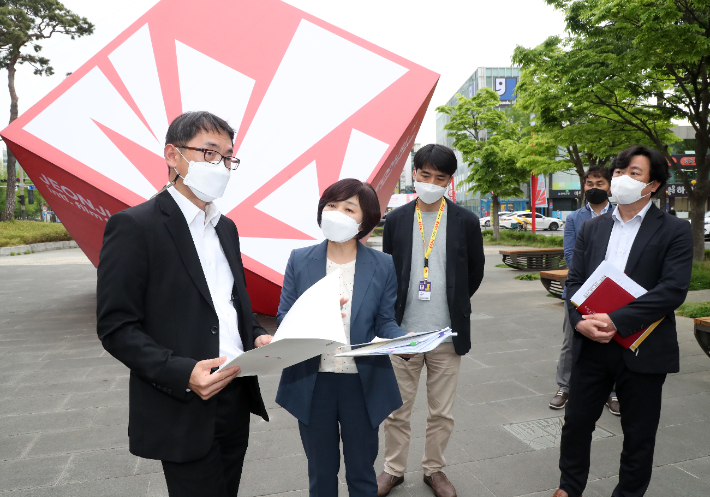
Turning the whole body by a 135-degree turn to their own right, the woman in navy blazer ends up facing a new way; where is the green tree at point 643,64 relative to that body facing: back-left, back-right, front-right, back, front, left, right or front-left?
right

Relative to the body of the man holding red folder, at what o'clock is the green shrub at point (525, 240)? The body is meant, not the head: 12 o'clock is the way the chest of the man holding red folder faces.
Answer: The green shrub is roughly at 4 o'clock from the man holding red folder.

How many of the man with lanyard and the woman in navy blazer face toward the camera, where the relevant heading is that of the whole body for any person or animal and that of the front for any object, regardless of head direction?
2

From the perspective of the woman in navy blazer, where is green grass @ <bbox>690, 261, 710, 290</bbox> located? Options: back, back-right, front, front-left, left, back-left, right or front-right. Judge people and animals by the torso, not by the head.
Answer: back-left

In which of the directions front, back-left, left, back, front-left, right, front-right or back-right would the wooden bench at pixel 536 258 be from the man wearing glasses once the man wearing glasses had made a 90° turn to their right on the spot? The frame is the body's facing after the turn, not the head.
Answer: back

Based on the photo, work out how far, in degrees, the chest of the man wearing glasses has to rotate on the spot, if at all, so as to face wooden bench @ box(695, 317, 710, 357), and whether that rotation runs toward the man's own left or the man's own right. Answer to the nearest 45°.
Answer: approximately 45° to the man's own left

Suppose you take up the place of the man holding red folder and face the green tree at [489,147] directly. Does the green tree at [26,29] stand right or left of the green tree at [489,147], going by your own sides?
left

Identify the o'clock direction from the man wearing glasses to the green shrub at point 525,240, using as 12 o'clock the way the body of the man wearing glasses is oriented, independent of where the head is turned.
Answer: The green shrub is roughly at 9 o'clock from the man wearing glasses.

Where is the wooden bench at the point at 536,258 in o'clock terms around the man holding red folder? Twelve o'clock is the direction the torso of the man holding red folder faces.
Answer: The wooden bench is roughly at 4 o'clock from the man holding red folder.

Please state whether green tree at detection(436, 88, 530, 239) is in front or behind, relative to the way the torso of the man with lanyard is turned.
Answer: behind

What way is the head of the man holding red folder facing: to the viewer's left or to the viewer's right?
to the viewer's left

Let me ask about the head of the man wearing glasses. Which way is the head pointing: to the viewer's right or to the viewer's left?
to the viewer's right

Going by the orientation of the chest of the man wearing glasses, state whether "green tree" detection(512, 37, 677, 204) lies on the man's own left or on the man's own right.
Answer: on the man's own left

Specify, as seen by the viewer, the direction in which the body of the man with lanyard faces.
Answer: toward the camera

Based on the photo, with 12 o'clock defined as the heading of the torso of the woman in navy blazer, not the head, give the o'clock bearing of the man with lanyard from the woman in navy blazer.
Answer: The man with lanyard is roughly at 7 o'clock from the woman in navy blazer.

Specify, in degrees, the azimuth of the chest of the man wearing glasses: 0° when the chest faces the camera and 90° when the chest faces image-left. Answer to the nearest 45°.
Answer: approximately 315°

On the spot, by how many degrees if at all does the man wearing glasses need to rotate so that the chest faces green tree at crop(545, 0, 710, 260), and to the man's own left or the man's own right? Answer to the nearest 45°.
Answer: approximately 90° to the man's own left
